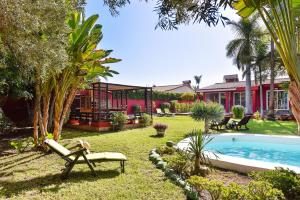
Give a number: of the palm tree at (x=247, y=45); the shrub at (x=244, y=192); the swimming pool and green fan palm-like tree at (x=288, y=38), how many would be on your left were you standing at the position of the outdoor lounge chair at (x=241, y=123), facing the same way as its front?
3

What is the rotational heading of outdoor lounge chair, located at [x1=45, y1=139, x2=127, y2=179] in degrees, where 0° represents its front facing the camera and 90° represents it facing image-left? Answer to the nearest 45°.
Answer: approximately 270°

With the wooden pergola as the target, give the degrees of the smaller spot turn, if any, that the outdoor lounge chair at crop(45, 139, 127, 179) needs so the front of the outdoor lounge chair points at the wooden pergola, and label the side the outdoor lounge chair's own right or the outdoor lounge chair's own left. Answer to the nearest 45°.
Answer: approximately 90° to the outdoor lounge chair's own left

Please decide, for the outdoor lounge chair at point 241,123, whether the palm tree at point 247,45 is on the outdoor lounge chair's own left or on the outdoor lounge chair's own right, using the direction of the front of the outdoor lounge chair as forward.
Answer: on the outdoor lounge chair's own right

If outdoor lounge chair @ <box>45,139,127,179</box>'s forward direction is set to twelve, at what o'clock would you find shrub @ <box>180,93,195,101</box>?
The shrub is roughly at 10 o'clock from the outdoor lounge chair.

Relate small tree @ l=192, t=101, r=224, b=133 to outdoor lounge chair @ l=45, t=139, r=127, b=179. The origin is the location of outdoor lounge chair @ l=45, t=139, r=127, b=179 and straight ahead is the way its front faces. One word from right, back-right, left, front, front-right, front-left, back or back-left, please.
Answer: front-left

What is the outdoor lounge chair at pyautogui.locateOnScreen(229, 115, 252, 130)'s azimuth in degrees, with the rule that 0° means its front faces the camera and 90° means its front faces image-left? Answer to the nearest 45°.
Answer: approximately 90°

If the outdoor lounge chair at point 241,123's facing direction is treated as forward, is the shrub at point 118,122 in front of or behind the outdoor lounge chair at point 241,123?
in front
